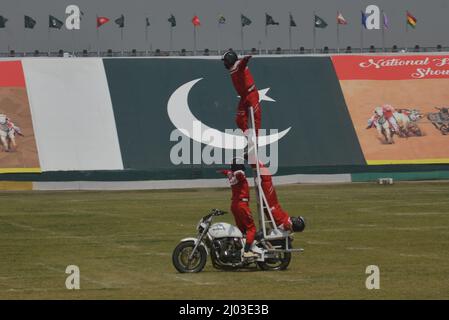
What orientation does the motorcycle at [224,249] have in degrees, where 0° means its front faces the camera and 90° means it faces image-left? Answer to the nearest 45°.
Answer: approximately 90°
